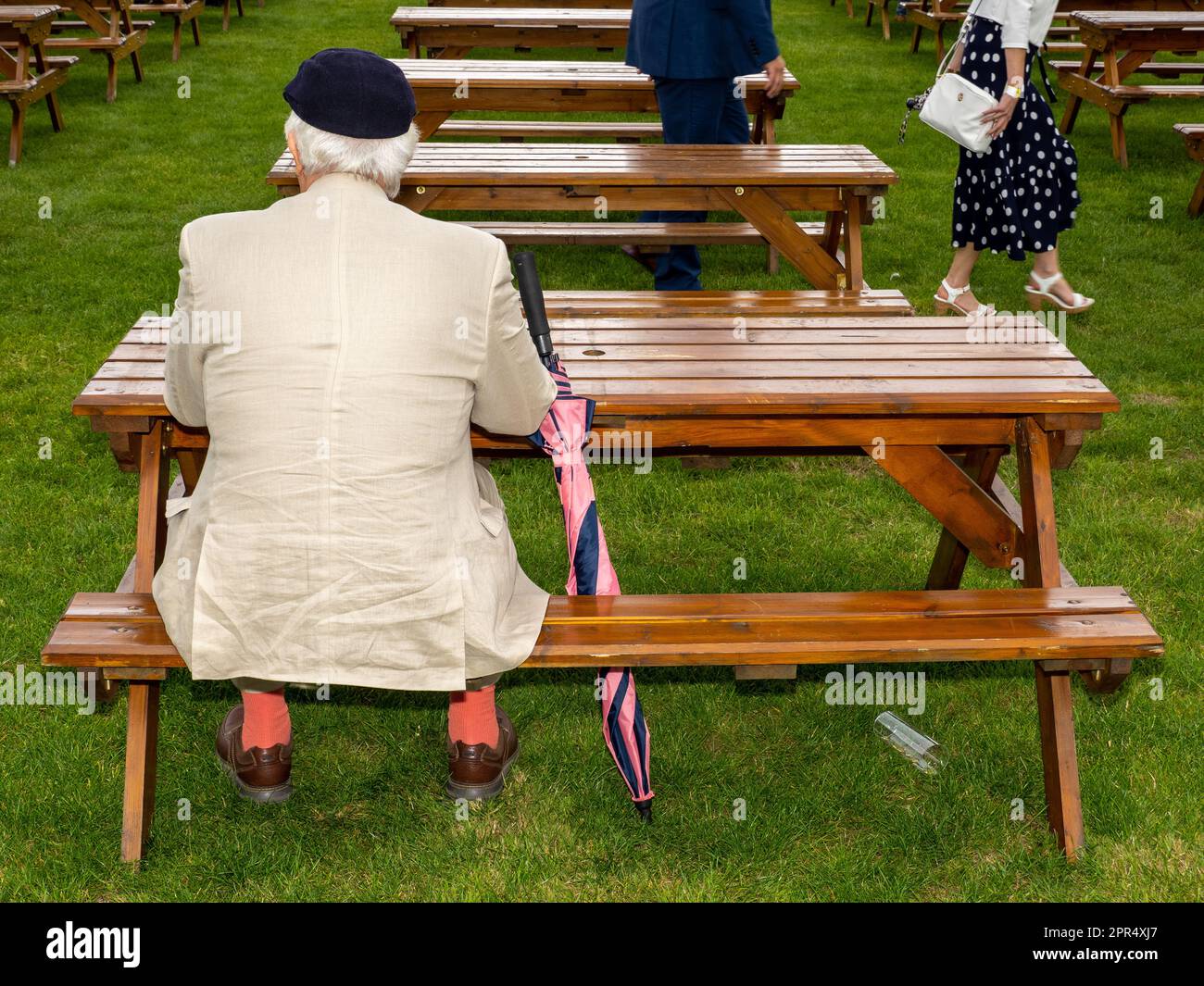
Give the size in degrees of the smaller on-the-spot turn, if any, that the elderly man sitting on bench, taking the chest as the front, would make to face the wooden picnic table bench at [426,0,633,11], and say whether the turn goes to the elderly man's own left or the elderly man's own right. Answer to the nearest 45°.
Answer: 0° — they already face it

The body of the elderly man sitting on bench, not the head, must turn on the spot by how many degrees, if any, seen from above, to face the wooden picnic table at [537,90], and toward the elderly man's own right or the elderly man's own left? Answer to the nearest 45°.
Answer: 0° — they already face it

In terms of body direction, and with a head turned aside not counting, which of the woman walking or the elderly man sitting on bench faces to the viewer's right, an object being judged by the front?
the woman walking

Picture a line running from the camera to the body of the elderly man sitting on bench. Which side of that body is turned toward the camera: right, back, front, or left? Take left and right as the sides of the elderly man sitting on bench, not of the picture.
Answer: back

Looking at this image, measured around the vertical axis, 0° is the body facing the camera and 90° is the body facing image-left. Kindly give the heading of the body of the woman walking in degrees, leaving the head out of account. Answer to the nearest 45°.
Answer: approximately 270°

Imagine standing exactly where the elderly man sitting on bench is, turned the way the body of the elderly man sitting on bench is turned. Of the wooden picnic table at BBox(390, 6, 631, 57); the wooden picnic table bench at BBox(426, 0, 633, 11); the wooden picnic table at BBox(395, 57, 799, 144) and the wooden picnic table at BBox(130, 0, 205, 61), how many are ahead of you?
4

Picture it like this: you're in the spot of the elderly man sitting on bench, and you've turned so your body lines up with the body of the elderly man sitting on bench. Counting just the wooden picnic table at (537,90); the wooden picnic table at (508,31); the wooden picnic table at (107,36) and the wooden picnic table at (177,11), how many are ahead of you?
4

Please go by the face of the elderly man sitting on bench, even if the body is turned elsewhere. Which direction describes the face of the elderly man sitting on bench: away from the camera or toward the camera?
away from the camera

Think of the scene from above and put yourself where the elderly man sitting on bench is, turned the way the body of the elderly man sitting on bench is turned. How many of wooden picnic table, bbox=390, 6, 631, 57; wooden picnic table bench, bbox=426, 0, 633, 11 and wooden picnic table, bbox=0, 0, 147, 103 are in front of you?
3

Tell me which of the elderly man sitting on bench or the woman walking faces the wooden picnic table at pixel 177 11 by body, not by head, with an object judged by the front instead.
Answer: the elderly man sitting on bench

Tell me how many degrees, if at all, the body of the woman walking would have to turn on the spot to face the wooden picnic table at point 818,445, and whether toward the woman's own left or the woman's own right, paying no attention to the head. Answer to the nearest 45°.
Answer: approximately 90° to the woman's own right

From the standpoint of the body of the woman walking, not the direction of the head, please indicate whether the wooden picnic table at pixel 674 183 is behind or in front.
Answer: behind

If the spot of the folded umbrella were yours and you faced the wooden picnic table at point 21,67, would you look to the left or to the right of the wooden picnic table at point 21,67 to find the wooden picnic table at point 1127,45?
right
